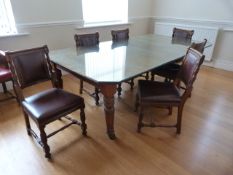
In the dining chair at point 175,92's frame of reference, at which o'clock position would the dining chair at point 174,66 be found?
the dining chair at point 174,66 is roughly at 3 o'clock from the dining chair at point 175,92.

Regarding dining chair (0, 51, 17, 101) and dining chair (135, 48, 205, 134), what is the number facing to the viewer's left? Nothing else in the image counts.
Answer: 1

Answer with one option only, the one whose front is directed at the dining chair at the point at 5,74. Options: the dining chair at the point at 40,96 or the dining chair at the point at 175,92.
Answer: the dining chair at the point at 175,92

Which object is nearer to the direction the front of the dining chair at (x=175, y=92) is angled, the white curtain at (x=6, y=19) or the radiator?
the white curtain

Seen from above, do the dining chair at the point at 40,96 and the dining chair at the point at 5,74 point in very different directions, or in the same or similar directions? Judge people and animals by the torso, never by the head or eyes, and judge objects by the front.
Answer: same or similar directions

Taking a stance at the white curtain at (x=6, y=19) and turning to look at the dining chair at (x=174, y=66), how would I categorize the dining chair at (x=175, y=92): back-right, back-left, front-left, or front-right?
front-right

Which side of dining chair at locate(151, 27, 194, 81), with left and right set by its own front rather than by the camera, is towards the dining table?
front

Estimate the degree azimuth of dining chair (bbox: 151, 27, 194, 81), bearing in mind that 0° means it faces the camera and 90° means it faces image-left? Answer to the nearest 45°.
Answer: approximately 45°

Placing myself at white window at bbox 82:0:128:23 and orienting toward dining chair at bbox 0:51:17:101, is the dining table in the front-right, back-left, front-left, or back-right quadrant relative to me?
front-left

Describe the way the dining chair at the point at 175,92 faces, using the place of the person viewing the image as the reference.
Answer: facing to the left of the viewer

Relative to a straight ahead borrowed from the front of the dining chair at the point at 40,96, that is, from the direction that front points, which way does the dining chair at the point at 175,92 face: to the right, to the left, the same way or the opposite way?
the opposite way

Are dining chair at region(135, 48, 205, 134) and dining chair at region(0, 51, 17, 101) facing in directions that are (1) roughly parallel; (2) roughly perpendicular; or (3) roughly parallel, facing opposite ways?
roughly parallel, facing opposite ways

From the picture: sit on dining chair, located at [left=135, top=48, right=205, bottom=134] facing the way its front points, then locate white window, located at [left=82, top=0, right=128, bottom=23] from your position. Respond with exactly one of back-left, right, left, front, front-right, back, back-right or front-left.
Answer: front-right

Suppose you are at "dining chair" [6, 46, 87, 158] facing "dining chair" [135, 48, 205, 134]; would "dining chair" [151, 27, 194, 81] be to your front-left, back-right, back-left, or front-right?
front-left

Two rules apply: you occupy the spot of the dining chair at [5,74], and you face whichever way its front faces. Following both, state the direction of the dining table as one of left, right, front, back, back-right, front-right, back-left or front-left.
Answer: front

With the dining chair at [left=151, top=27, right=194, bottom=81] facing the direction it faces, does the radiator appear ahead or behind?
behind

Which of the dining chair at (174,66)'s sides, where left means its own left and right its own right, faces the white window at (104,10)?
right
